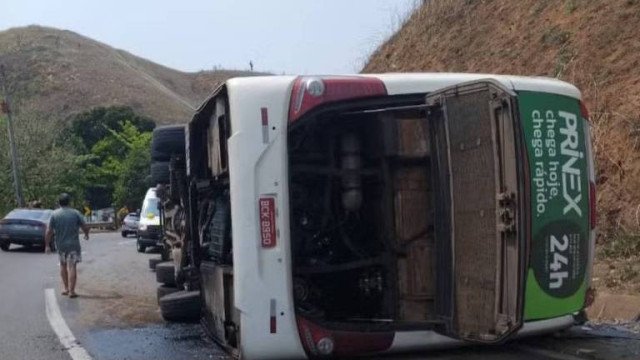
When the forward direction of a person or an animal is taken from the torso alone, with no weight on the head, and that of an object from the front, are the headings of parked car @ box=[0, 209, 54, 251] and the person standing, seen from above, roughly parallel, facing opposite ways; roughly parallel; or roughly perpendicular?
roughly parallel

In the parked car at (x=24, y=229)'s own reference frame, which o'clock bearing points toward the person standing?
The person standing is roughly at 6 o'clock from the parked car.

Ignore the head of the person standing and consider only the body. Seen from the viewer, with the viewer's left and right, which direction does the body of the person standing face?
facing away from the viewer

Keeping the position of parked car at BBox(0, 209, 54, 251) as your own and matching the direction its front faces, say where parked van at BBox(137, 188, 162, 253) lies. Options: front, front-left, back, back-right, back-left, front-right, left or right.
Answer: back-right

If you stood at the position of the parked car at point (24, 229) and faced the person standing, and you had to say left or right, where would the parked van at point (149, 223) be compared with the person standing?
left
